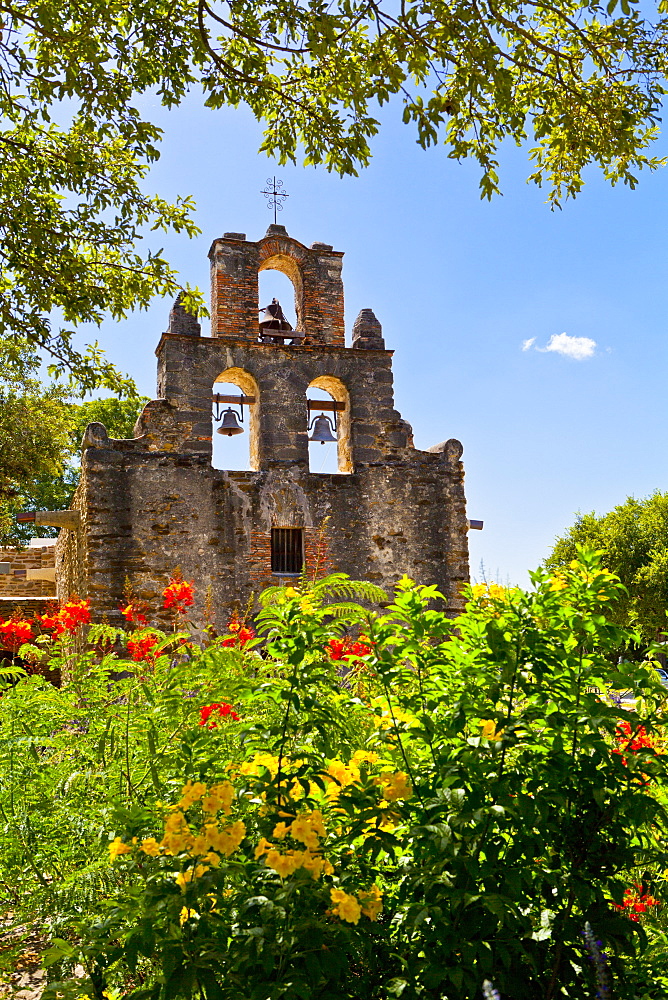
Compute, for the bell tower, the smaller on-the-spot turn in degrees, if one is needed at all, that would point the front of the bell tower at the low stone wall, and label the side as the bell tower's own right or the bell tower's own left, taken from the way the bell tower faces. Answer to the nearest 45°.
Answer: approximately 135° to the bell tower's own right

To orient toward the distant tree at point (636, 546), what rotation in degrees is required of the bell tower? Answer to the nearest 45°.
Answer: approximately 135° to its left

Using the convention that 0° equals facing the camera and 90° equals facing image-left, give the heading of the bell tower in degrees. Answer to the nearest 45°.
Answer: approximately 0°
